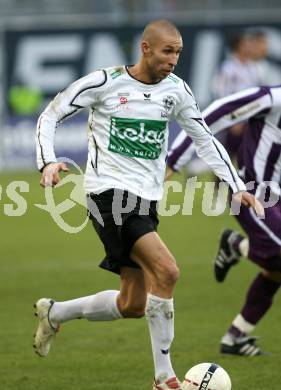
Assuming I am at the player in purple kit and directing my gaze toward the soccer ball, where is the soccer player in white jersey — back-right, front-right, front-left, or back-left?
front-right

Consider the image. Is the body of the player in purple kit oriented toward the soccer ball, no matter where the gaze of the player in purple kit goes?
no

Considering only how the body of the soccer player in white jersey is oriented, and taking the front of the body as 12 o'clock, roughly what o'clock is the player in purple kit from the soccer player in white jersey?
The player in purple kit is roughly at 9 o'clock from the soccer player in white jersey.

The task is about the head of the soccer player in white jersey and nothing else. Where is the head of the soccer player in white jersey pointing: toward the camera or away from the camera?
toward the camera

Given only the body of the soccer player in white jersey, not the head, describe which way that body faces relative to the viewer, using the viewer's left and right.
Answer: facing the viewer and to the right of the viewer
